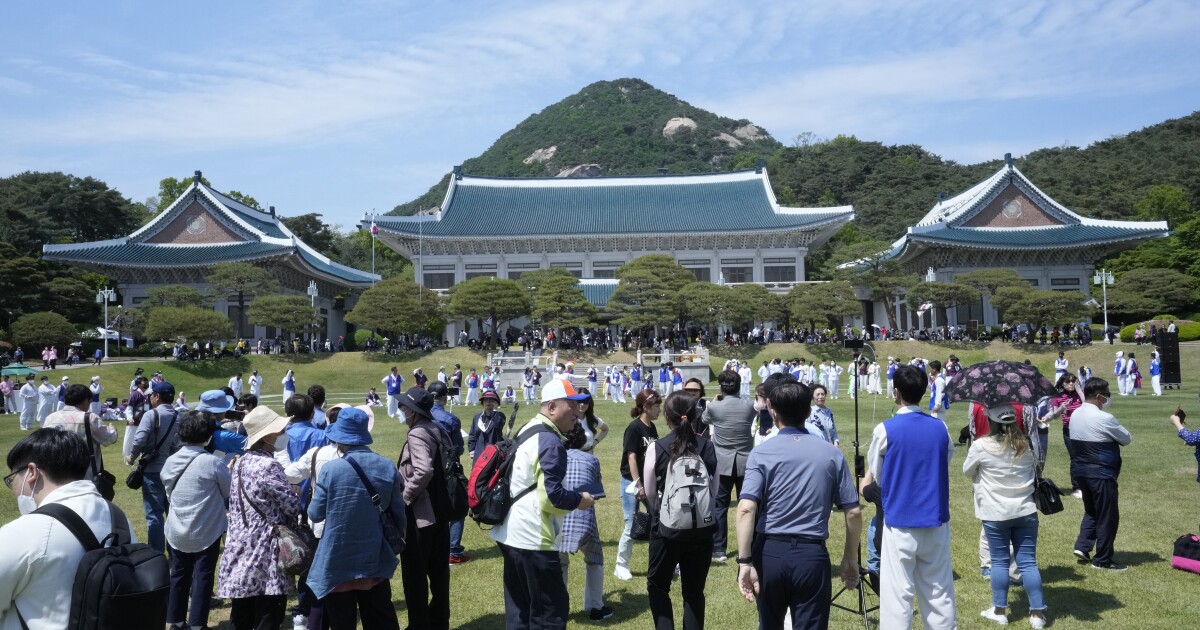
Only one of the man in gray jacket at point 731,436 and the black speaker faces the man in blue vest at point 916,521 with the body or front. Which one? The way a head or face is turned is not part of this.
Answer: the black speaker

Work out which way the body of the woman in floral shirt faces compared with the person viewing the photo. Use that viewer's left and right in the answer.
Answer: facing away from the viewer and to the right of the viewer

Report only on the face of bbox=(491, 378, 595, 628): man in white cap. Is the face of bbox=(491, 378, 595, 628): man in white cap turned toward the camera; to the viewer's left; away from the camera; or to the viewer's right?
to the viewer's right

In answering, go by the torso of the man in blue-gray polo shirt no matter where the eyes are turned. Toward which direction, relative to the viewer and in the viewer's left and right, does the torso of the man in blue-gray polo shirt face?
facing away from the viewer

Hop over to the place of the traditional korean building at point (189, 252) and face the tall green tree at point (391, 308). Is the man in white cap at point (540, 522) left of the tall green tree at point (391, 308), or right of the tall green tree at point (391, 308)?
right

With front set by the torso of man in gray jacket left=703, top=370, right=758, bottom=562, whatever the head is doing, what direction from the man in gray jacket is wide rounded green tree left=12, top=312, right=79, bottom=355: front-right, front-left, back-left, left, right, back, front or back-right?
front-left

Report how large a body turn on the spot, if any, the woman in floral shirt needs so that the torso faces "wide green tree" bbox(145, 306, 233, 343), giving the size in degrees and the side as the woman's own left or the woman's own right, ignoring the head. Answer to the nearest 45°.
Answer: approximately 45° to the woman's own left

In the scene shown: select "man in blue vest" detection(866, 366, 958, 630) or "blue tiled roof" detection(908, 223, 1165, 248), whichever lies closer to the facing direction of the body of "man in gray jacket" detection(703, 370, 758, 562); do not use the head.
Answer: the blue tiled roof

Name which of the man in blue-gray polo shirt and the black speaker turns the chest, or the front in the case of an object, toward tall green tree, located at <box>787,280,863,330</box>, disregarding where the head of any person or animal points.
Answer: the man in blue-gray polo shirt

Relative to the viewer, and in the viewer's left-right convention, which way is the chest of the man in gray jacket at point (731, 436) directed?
facing away from the viewer

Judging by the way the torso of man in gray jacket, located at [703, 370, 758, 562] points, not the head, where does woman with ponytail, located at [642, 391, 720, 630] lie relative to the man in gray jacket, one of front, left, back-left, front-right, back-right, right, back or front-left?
back

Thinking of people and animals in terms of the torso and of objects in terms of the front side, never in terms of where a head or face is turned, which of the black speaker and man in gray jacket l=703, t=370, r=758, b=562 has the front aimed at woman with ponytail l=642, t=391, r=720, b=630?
the black speaker

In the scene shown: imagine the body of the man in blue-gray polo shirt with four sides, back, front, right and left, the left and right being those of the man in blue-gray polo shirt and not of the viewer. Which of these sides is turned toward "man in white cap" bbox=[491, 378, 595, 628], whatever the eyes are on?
left
